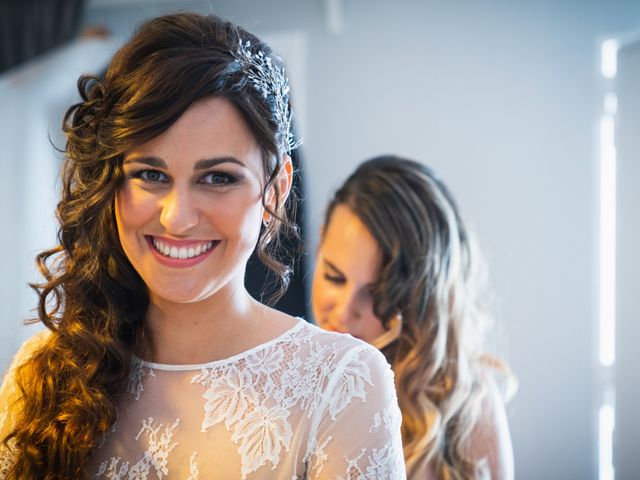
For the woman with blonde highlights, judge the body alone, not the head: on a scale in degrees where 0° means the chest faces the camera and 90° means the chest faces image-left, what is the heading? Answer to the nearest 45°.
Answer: approximately 45°

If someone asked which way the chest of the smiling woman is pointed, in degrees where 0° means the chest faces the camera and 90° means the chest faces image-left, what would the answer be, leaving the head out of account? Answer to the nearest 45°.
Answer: approximately 0°

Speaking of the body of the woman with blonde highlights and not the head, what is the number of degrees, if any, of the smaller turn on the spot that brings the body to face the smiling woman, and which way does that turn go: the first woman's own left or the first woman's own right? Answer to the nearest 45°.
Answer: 0° — they already face them

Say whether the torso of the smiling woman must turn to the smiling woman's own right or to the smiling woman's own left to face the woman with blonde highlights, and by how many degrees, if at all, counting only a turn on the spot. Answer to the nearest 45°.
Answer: approximately 135° to the smiling woman's own left
